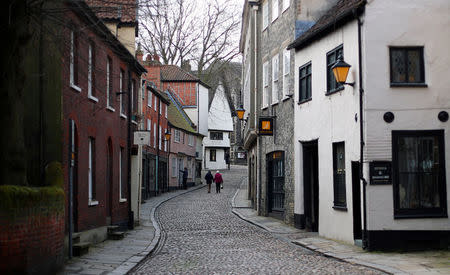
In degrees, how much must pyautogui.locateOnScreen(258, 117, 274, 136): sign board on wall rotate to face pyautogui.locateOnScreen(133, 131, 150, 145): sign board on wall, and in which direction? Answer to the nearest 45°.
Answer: approximately 45° to its right

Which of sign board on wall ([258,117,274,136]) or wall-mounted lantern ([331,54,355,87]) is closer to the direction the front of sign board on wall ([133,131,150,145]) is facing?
the wall-mounted lantern

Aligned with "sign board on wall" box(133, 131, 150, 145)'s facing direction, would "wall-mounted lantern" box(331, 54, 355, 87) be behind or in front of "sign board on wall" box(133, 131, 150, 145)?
in front

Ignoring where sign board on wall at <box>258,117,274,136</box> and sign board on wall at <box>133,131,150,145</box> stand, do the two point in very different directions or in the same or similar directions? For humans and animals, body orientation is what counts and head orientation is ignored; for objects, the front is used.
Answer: same or similar directions

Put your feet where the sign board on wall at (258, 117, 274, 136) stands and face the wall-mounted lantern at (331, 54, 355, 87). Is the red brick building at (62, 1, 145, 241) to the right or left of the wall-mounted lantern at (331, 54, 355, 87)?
right

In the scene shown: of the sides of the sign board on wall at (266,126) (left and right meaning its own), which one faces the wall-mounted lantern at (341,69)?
front

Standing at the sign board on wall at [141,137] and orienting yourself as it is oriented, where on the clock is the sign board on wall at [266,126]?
the sign board on wall at [266,126] is roughly at 8 o'clock from the sign board on wall at [141,137].

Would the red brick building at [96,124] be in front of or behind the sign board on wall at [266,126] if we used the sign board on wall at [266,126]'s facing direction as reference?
in front

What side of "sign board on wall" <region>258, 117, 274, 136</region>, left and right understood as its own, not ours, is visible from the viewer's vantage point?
front

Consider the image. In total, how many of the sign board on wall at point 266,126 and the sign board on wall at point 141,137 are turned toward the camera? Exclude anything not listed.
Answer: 2
